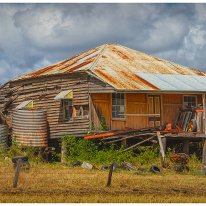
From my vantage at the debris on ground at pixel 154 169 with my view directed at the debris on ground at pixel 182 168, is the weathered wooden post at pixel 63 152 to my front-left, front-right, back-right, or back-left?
back-left

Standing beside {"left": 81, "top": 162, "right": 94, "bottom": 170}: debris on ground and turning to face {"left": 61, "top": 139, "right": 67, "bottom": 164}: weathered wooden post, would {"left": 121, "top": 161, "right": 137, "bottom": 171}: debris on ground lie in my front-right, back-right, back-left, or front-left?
back-right

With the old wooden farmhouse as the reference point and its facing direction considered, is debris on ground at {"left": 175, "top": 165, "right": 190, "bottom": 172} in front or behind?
in front
